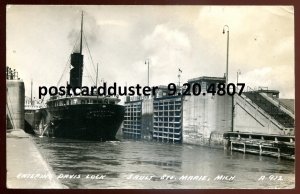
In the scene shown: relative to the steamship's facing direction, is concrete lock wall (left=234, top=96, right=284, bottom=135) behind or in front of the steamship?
behind

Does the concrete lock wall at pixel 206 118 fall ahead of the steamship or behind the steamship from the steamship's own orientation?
behind
